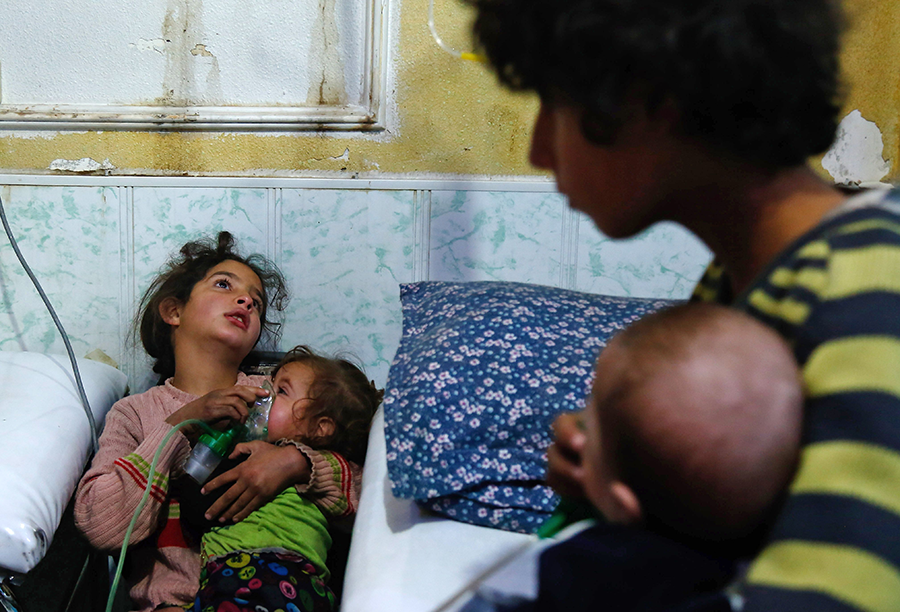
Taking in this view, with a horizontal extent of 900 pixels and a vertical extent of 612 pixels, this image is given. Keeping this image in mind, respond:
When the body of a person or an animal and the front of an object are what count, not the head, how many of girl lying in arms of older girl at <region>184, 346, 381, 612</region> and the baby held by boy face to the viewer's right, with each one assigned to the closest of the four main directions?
0

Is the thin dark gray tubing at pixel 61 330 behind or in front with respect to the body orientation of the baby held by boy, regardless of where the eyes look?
in front

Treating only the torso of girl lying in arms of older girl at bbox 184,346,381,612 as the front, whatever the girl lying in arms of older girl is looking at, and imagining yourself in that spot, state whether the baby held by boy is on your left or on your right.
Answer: on your left

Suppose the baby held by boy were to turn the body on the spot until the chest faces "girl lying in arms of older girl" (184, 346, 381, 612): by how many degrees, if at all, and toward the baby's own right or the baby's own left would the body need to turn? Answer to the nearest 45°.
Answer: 0° — they already face them

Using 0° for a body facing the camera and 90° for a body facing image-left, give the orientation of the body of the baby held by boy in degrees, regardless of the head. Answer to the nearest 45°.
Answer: approximately 135°

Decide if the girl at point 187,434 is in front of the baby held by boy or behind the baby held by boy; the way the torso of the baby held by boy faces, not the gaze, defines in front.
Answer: in front
